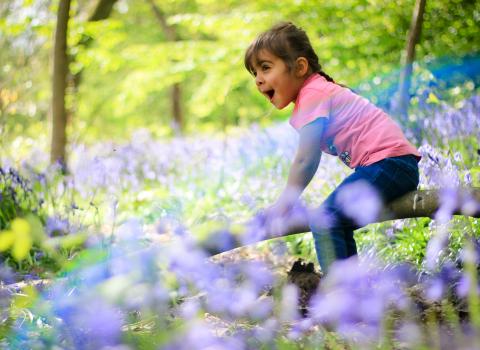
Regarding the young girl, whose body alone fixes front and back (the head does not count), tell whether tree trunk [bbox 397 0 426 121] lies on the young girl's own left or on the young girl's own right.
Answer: on the young girl's own right

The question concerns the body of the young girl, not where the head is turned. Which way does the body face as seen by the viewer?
to the viewer's left

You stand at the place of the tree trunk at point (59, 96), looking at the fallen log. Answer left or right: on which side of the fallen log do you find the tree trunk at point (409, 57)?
left

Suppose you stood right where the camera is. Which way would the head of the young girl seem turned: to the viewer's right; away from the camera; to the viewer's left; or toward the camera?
to the viewer's left

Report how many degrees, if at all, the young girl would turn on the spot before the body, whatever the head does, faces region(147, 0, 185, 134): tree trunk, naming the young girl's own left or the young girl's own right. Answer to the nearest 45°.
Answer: approximately 90° to the young girl's own right
